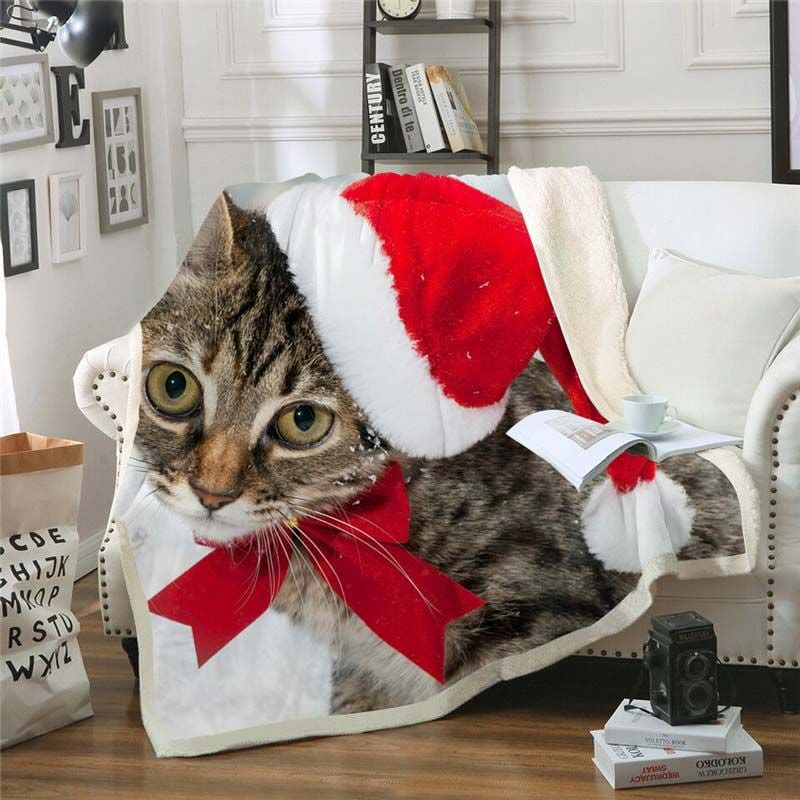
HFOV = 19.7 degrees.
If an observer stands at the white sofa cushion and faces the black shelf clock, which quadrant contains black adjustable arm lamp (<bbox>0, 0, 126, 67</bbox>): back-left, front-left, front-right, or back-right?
front-left

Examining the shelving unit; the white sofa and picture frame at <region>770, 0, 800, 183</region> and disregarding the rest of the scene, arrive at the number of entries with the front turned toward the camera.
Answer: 3

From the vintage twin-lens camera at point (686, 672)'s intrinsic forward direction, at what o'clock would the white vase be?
The white vase is roughly at 7 o'clock from the vintage twin-lens camera.

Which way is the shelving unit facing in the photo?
toward the camera

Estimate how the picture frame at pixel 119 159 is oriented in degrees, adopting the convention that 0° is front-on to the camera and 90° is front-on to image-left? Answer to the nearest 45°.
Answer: approximately 315°

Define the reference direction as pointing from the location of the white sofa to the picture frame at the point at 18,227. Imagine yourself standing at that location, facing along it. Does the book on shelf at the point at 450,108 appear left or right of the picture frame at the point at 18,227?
right

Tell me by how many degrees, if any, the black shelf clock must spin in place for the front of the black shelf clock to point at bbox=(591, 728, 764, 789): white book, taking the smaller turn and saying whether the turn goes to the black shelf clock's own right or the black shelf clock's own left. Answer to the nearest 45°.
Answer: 0° — it already faces it

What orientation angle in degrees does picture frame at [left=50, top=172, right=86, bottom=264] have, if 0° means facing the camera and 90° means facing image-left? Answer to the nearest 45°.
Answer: approximately 315°

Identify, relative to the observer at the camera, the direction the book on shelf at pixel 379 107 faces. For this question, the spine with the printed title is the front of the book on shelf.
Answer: facing the viewer

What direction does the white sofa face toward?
toward the camera

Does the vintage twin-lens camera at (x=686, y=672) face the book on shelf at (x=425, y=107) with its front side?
no

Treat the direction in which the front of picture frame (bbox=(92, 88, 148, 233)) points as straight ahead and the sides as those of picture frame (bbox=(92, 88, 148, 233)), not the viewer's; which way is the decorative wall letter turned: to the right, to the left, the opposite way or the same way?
the same way
